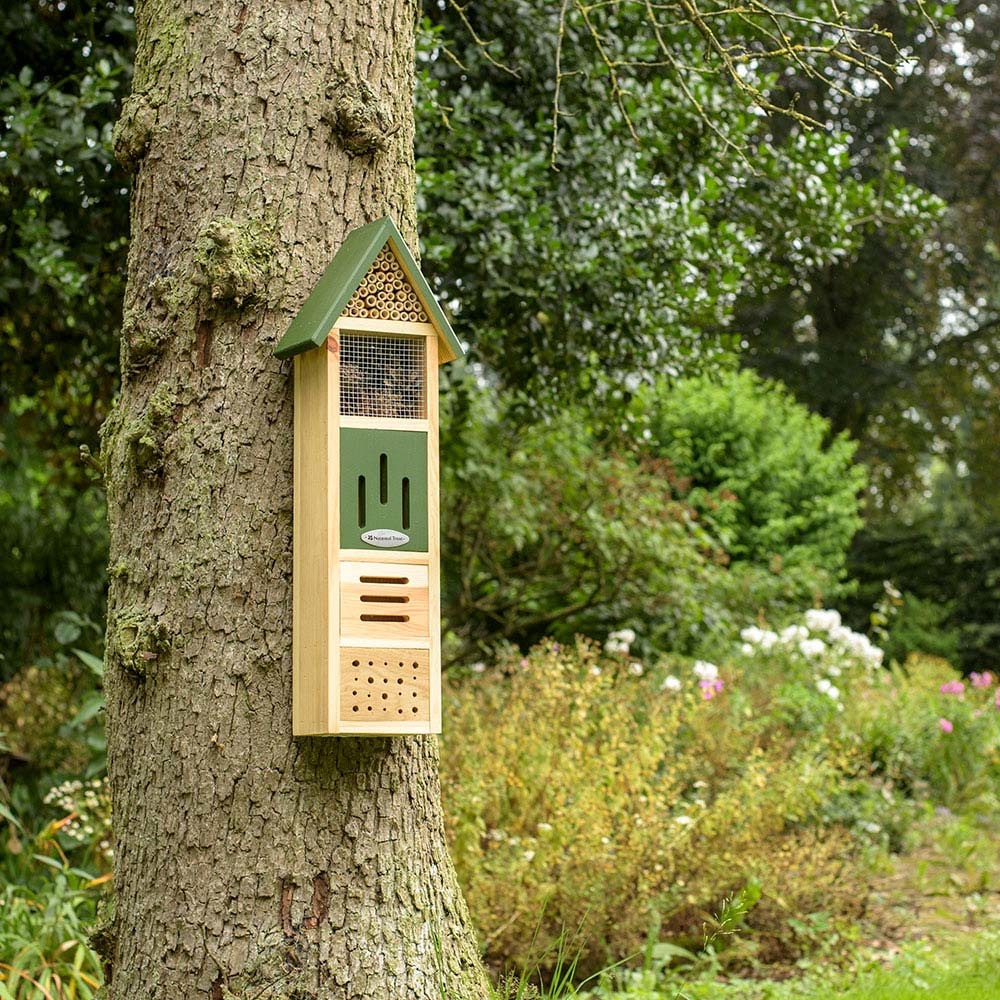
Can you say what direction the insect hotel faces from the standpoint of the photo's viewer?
facing the viewer and to the right of the viewer

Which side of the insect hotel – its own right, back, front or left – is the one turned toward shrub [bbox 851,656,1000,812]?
left

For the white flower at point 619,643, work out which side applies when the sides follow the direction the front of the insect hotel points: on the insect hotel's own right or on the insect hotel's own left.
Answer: on the insect hotel's own left

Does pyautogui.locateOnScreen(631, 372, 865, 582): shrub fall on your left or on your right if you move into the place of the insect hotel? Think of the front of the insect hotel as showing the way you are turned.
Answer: on your left

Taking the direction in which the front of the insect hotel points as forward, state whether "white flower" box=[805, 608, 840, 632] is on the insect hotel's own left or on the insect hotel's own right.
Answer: on the insect hotel's own left
